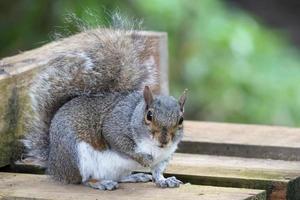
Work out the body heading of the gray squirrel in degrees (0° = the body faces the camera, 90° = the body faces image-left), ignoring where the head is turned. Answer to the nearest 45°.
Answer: approximately 315°
